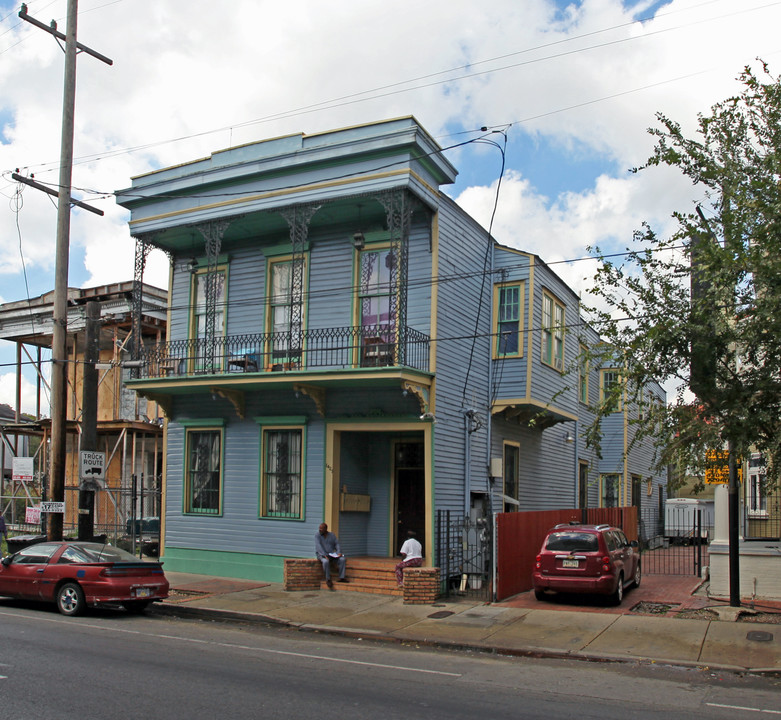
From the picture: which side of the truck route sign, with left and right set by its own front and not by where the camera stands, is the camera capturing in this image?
front

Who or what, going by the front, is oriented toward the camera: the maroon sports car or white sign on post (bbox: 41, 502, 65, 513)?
the white sign on post

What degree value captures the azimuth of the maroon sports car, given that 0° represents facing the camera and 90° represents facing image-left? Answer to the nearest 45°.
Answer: approximately 135°

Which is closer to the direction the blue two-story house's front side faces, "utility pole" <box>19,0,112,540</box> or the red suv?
the utility pole

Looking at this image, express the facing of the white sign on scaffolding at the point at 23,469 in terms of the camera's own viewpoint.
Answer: facing the viewer

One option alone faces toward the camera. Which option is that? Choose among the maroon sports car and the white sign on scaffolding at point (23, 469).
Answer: the white sign on scaffolding

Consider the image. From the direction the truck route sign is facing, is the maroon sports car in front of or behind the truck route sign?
in front

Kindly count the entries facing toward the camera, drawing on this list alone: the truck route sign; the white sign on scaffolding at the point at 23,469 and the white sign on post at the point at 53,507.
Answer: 3

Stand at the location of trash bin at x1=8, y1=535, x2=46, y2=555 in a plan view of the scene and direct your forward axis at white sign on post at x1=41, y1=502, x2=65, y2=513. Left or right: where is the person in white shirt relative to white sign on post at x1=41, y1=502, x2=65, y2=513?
left

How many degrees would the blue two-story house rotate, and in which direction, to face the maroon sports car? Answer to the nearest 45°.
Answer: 0° — it already faces it

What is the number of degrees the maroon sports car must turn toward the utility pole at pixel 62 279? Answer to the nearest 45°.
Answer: approximately 45° to its right

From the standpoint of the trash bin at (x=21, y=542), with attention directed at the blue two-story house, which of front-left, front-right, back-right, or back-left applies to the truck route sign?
front-right

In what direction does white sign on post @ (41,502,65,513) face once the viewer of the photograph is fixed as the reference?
facing the viewer

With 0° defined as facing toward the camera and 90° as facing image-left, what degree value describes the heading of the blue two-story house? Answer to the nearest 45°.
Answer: approximately 45°
